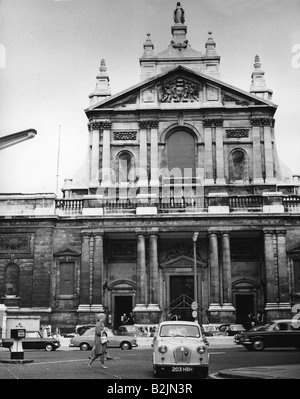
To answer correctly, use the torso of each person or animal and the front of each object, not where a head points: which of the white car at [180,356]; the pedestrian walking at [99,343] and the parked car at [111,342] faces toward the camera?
the white car

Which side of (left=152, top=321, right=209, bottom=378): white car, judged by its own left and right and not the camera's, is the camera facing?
front

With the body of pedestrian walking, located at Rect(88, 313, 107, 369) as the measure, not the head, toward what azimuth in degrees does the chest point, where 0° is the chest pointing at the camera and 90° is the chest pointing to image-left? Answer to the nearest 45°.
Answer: approximately 270°

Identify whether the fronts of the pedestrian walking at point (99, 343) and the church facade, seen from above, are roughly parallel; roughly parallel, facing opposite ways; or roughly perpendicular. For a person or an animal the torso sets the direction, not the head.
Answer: roughly perpendicular

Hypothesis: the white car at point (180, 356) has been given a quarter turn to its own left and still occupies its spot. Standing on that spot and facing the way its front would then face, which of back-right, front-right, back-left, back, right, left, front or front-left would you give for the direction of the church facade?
left

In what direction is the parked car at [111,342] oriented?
to the viewer's right

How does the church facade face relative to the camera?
toward the camera

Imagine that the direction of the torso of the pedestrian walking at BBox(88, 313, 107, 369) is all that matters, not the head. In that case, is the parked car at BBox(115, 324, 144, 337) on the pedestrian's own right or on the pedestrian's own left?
on the pedestrian's own left

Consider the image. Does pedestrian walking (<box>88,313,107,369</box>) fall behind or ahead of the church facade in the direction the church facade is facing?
ahead
